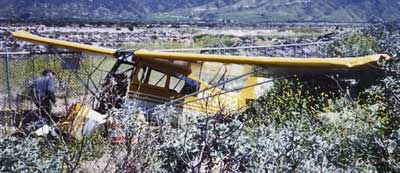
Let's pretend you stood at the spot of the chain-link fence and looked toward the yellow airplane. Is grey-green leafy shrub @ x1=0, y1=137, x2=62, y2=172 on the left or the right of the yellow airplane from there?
right

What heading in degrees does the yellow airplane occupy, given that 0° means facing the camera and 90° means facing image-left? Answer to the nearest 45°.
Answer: approximately 45°

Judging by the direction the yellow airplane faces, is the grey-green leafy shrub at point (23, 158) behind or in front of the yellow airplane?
in front
